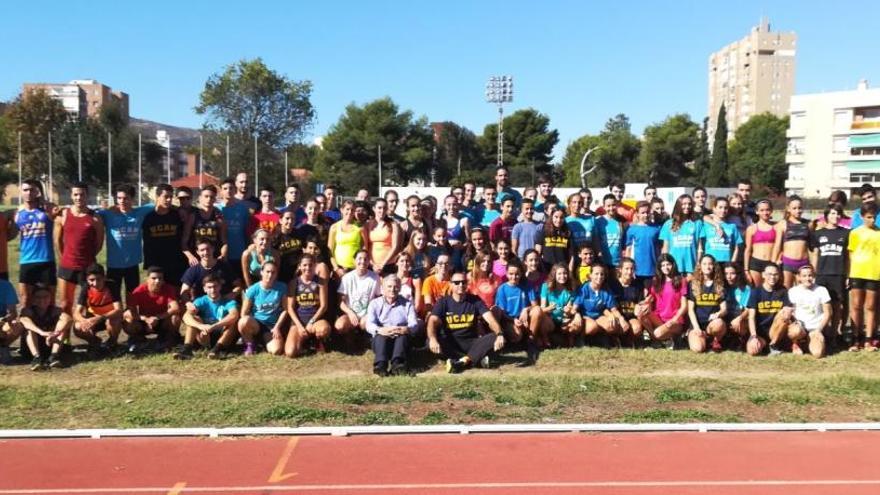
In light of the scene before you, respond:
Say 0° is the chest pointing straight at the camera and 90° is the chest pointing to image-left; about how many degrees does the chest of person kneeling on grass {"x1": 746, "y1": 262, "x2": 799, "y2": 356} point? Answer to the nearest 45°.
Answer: approximately 0°

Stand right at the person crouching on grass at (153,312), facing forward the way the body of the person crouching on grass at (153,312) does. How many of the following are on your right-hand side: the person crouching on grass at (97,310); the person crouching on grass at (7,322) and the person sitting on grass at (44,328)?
3

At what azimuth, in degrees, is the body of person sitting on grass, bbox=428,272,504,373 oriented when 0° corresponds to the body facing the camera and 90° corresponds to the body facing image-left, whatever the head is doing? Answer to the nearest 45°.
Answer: approximately 0°

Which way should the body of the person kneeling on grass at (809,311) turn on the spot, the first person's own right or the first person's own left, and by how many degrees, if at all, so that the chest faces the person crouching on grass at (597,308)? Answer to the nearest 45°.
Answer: approximately 45° to the first person's own right
